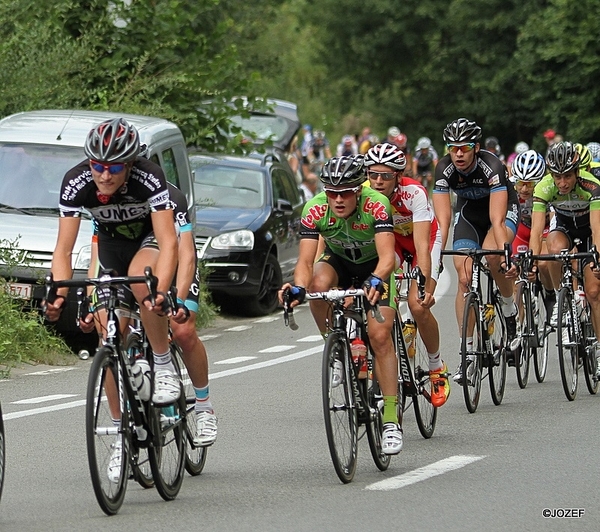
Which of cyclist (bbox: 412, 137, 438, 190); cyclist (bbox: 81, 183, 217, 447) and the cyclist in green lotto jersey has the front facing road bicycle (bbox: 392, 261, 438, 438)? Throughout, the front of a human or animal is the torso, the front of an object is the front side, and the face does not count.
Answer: cyclist (bbox: 412, 137, 438, 190)

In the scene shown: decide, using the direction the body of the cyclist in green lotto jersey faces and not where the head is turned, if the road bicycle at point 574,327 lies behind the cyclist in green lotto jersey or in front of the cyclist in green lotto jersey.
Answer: behind

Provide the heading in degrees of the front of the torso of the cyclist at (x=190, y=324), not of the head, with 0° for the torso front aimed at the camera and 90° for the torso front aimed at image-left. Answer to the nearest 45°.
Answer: approximately 0°

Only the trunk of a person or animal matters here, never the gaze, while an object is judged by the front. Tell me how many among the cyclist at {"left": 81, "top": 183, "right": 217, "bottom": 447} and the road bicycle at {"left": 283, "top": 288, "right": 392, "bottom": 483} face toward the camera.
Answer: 2

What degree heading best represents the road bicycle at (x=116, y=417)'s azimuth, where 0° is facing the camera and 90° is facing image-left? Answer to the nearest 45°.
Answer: approximately 0°

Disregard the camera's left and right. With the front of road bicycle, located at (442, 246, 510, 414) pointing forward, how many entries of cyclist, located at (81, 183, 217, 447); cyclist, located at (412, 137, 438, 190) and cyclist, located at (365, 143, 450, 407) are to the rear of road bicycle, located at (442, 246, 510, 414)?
1

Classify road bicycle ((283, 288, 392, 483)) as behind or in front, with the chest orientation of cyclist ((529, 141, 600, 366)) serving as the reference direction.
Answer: in front
